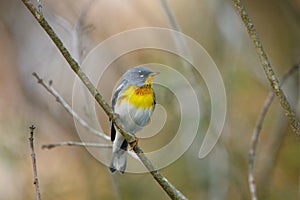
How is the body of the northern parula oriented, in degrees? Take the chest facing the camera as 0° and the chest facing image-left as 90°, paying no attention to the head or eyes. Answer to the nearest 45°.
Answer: approximately 315°
